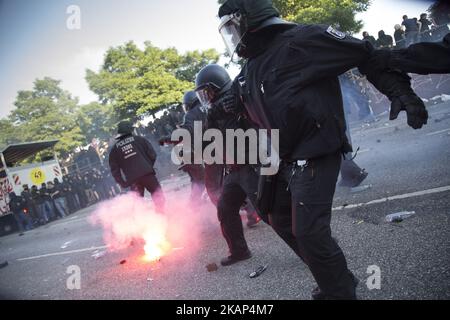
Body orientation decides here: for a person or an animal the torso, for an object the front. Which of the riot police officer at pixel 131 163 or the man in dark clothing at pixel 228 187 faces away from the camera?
the riot police officer

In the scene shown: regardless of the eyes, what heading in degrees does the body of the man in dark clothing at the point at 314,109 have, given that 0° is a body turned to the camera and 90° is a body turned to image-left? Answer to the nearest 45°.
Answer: approximately 90°

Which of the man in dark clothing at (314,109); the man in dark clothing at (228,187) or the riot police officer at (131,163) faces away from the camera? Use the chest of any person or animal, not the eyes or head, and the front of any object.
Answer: the riot police officer

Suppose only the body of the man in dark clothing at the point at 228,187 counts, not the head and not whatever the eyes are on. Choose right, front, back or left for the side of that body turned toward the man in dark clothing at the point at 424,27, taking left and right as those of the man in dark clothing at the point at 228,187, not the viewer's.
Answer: back

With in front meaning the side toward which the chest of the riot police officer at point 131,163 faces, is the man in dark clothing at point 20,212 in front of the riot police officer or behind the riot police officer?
in front

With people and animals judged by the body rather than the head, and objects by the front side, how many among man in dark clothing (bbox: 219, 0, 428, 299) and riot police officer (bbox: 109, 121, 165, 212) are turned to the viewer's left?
1

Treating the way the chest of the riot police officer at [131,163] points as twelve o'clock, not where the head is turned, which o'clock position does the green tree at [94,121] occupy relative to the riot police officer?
The green tree is roughly at 12 o'clock from the riot police officer.

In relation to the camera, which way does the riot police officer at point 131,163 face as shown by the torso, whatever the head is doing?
away from the camera

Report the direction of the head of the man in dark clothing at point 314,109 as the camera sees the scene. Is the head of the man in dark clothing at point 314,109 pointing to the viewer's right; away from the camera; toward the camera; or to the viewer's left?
to the viewer's left

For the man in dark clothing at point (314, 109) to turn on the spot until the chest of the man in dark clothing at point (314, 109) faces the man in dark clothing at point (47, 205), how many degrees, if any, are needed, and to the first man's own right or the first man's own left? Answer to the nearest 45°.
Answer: approximately 45° to the first man's own right

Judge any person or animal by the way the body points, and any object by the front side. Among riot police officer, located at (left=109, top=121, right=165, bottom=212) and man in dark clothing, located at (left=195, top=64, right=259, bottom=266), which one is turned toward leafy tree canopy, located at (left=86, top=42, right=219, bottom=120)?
the riot police officer

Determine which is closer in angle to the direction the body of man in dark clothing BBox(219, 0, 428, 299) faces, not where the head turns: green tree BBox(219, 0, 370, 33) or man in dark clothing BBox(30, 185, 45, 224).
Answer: the man in dark clothing
